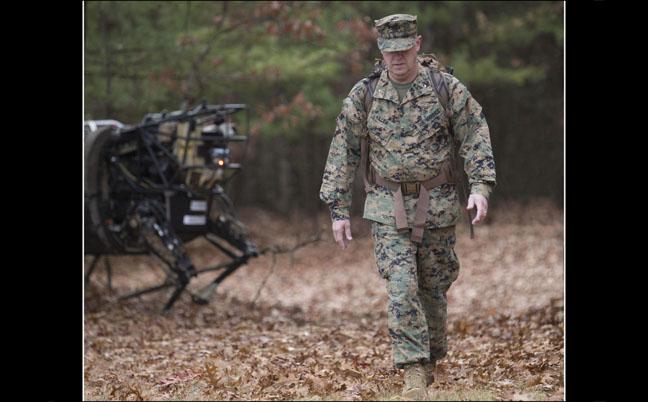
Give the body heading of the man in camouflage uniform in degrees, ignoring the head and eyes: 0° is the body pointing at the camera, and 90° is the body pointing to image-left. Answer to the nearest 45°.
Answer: approximately 0°

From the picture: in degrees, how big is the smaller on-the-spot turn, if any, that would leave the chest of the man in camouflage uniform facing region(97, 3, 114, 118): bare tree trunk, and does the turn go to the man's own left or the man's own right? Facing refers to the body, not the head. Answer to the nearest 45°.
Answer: approximately 135° to the man's own right

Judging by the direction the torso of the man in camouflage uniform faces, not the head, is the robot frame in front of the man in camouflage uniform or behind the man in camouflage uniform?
behind
